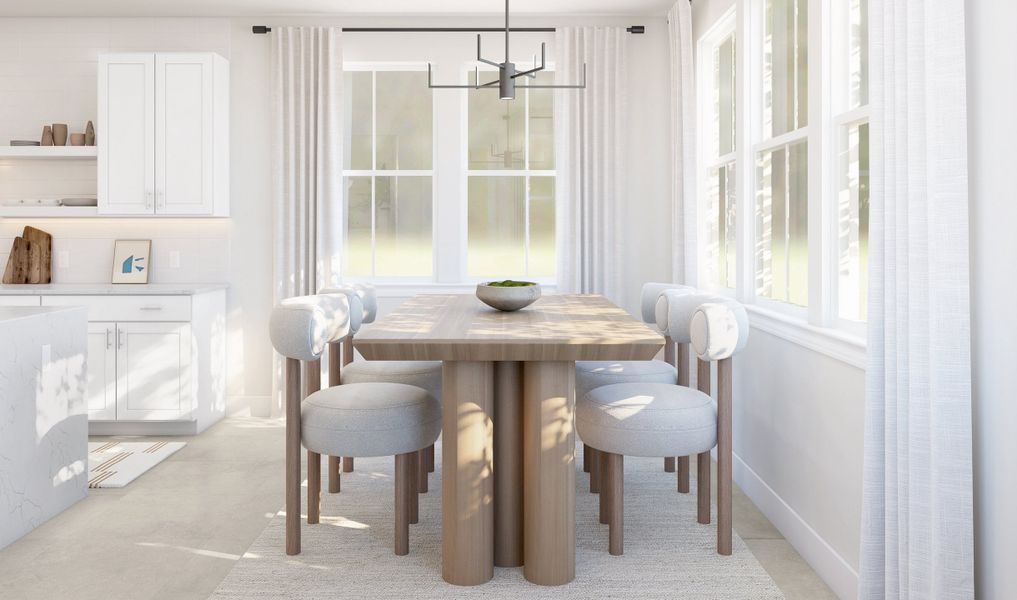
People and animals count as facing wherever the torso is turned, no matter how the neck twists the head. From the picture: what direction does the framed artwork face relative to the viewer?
toward the camera

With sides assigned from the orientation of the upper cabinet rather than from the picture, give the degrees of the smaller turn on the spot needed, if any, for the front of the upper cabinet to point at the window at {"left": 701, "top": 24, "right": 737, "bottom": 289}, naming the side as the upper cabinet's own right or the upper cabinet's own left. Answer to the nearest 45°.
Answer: approximately 45° to the upper cabinet's own left

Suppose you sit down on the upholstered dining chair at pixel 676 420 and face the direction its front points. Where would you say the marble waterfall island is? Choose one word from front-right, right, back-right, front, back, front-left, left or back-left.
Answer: front

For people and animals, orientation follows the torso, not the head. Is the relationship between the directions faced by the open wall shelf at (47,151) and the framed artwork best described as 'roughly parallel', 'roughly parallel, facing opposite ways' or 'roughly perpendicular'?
roughly parallel

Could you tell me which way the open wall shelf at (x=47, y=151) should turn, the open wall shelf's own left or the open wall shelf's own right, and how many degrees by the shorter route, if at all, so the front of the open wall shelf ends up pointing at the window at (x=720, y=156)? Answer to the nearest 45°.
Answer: approximately 45° to the open wall shelf's own left

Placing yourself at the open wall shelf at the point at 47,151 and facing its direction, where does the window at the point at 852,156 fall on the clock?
The window is roughly at 11 o'clock from the open wall shelf.

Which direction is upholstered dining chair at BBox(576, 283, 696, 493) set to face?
to the viewer's left

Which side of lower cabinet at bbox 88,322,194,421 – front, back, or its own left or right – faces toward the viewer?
front

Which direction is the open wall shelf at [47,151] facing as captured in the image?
toward the camera

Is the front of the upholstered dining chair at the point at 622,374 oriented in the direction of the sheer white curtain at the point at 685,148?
no

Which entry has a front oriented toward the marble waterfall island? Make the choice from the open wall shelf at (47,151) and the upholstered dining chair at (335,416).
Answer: the open wall shelf

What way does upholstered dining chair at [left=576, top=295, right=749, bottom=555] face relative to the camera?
to the viewer's left

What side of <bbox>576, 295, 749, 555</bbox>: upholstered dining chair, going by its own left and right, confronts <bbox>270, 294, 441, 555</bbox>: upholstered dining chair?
front

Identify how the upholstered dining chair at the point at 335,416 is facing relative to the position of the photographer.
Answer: facing to the right of the viewer
